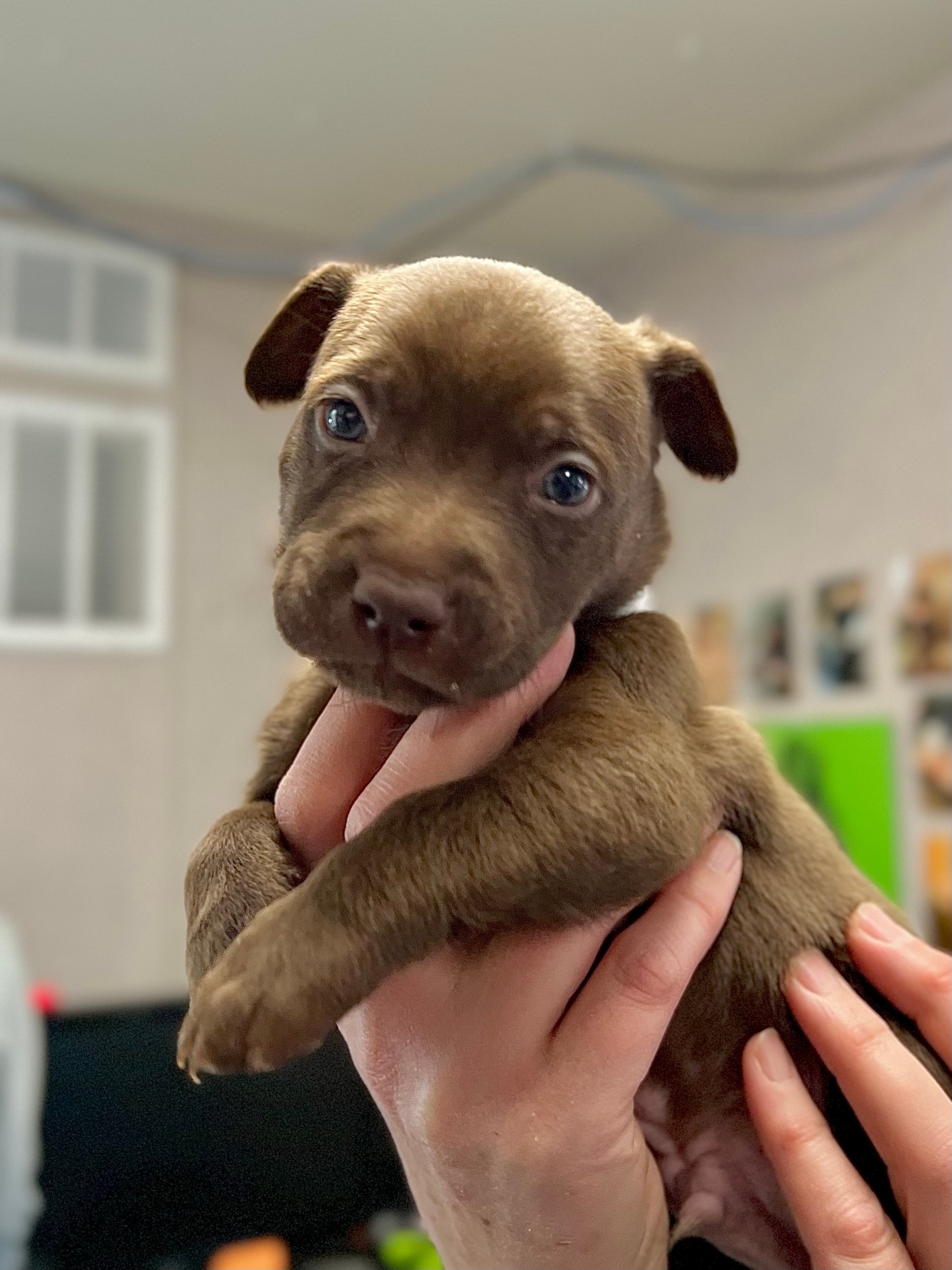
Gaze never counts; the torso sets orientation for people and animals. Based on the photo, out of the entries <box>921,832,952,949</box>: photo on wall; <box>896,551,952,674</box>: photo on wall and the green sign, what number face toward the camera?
3

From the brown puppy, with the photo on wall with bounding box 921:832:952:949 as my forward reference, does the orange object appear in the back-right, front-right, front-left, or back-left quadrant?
front-left

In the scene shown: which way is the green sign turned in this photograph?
toward the camera

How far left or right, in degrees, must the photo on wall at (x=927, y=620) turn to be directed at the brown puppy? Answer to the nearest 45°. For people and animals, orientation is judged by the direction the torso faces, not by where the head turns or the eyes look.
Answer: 0° — it already faces it

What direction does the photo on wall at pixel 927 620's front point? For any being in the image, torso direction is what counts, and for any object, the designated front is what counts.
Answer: toward the camera

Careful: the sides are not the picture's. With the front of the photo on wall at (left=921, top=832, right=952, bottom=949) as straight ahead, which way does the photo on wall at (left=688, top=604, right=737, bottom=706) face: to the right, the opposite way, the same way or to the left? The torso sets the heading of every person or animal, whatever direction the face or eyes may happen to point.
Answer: the same way

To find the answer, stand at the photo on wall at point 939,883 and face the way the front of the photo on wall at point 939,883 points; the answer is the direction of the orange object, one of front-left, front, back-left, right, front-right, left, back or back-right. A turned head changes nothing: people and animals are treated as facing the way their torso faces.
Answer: front-right

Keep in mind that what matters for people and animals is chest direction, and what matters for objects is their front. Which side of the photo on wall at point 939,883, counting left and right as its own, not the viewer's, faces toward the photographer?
front

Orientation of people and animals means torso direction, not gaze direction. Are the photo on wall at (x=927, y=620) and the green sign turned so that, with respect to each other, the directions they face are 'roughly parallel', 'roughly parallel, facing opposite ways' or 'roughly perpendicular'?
roughly parallel

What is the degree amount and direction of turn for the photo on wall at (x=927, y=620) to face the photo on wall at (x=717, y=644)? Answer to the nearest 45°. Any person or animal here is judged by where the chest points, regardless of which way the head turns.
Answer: approximately 135° to its right

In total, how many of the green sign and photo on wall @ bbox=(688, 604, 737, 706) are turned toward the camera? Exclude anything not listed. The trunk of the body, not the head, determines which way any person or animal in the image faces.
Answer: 2

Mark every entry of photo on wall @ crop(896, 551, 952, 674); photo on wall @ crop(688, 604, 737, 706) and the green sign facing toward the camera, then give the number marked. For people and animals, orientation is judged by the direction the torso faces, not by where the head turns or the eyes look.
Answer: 3

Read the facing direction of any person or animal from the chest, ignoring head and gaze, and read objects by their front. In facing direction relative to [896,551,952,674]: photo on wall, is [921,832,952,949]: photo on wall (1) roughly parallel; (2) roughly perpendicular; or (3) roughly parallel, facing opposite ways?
roughly parallel

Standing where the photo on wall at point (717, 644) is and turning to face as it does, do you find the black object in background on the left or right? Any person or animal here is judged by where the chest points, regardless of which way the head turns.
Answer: on its right
